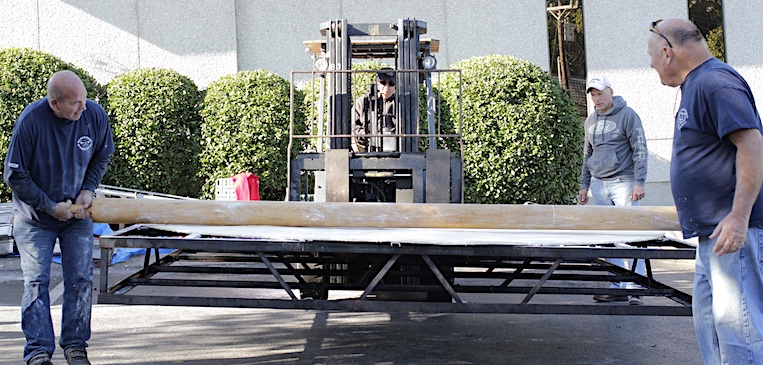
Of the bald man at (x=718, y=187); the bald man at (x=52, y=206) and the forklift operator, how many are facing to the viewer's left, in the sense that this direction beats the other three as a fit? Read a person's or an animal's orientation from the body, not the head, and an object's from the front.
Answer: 1

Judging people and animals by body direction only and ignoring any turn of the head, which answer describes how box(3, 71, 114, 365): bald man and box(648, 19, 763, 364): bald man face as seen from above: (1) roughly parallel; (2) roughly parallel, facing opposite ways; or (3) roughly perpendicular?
roughly parallel, facing opposite ways

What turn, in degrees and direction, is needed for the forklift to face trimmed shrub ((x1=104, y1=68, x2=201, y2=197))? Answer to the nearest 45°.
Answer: approximately 135° to its right

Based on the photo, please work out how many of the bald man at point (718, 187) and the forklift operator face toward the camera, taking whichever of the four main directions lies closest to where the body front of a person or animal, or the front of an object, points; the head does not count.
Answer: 1

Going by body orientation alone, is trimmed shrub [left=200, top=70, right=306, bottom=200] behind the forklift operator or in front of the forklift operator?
behind

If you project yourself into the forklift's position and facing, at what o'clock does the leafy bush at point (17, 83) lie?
The leafy bush is roughly at 4 o'clock from the forklift.

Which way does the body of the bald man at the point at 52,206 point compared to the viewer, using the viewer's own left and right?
facing the viewer and to the right of the viewer

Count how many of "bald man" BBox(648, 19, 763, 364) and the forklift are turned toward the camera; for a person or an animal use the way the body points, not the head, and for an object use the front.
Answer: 1

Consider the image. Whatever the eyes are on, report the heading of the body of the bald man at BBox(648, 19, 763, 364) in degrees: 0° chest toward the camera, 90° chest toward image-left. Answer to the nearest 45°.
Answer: approximately 90°

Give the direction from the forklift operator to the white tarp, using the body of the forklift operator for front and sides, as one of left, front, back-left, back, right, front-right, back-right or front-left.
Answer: front

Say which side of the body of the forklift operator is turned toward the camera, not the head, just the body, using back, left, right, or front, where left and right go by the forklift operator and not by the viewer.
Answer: front
